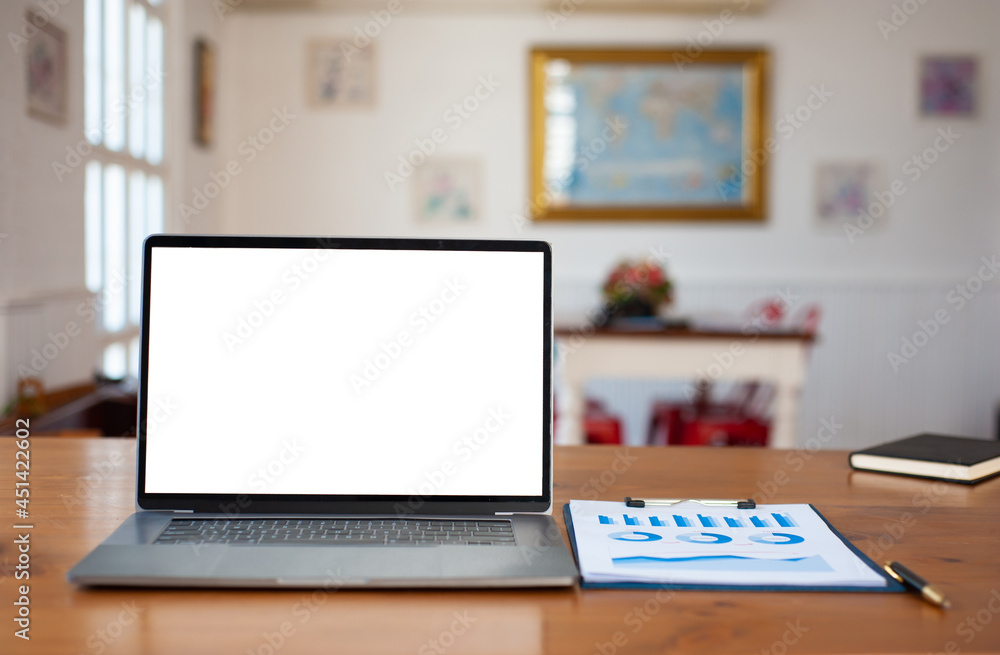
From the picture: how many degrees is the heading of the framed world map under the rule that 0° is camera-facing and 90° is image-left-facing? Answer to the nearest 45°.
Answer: approximately 0°

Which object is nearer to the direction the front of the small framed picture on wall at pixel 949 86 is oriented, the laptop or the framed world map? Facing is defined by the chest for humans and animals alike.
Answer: the laptop

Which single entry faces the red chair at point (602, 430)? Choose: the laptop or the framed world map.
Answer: the framed world map

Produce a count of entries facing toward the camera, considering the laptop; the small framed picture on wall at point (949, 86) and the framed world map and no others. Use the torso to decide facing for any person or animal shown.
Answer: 3

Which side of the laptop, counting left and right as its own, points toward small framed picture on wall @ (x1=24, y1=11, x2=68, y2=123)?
back

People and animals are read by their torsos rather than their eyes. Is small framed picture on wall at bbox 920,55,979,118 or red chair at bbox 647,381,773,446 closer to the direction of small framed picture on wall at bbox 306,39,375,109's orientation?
the red chair

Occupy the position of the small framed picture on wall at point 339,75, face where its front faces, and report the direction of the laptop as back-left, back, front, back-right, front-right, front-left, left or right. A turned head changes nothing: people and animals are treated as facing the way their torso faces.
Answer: front

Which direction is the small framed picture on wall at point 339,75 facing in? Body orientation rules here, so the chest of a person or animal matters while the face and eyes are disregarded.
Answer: toward the camera

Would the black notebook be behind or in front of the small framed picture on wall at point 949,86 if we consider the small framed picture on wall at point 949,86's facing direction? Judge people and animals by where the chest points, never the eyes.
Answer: in front

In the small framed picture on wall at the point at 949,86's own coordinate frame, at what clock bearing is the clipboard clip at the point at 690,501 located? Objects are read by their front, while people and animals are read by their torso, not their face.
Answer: The clipboard clip is roughly at 12 o'clock from the small framed picture on wall.

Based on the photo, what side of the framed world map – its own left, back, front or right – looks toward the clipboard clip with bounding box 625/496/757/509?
front

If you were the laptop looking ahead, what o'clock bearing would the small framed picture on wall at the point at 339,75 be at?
The small framed picture on wall is roughly at 6 o'clock from the laptop.

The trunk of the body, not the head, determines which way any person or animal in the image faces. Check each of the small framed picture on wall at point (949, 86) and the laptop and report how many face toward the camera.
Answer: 2
